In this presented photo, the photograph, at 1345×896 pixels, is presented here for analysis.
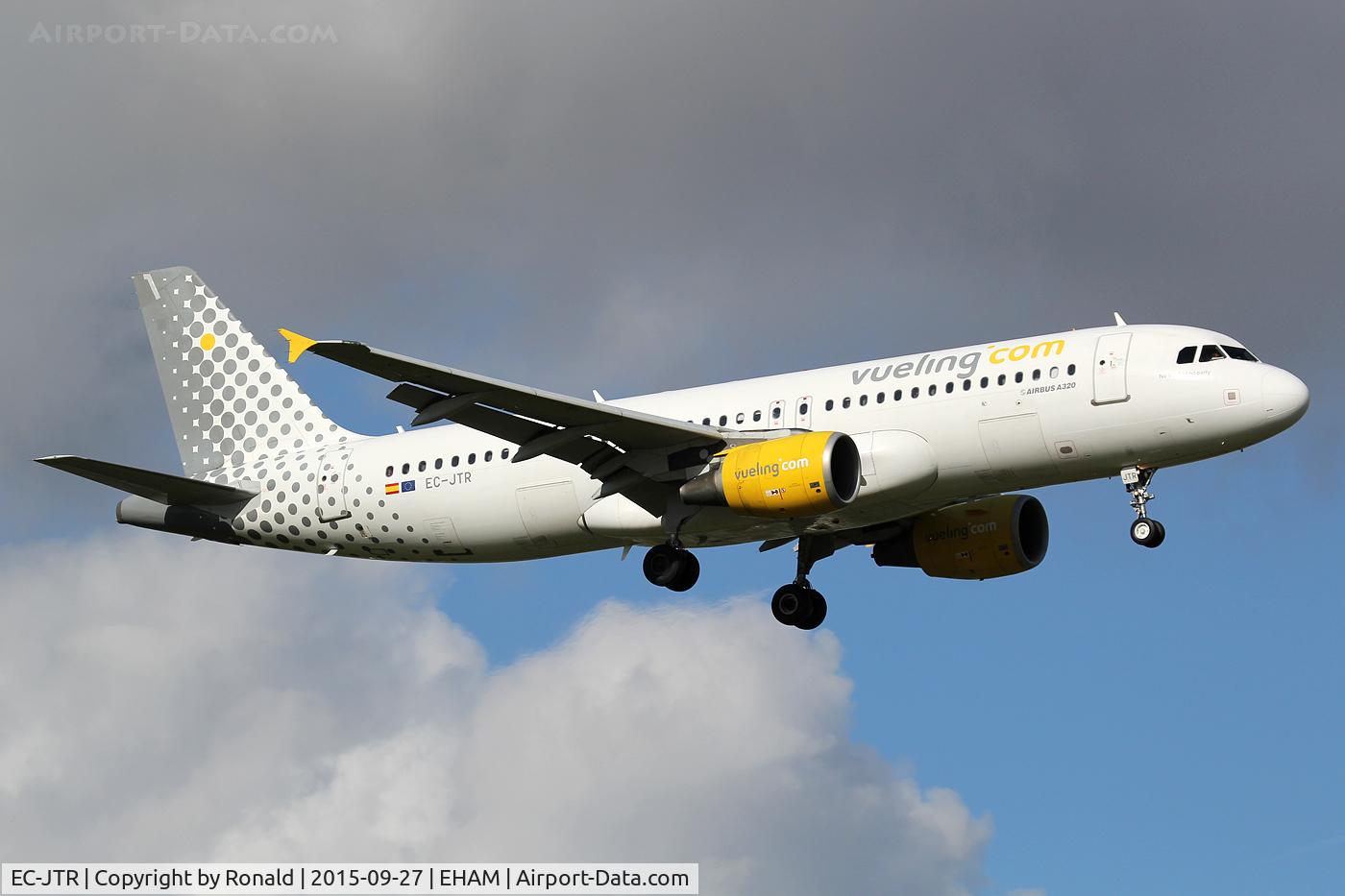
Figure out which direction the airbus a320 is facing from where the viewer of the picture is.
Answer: facing the viewer and to the right of the viewer
